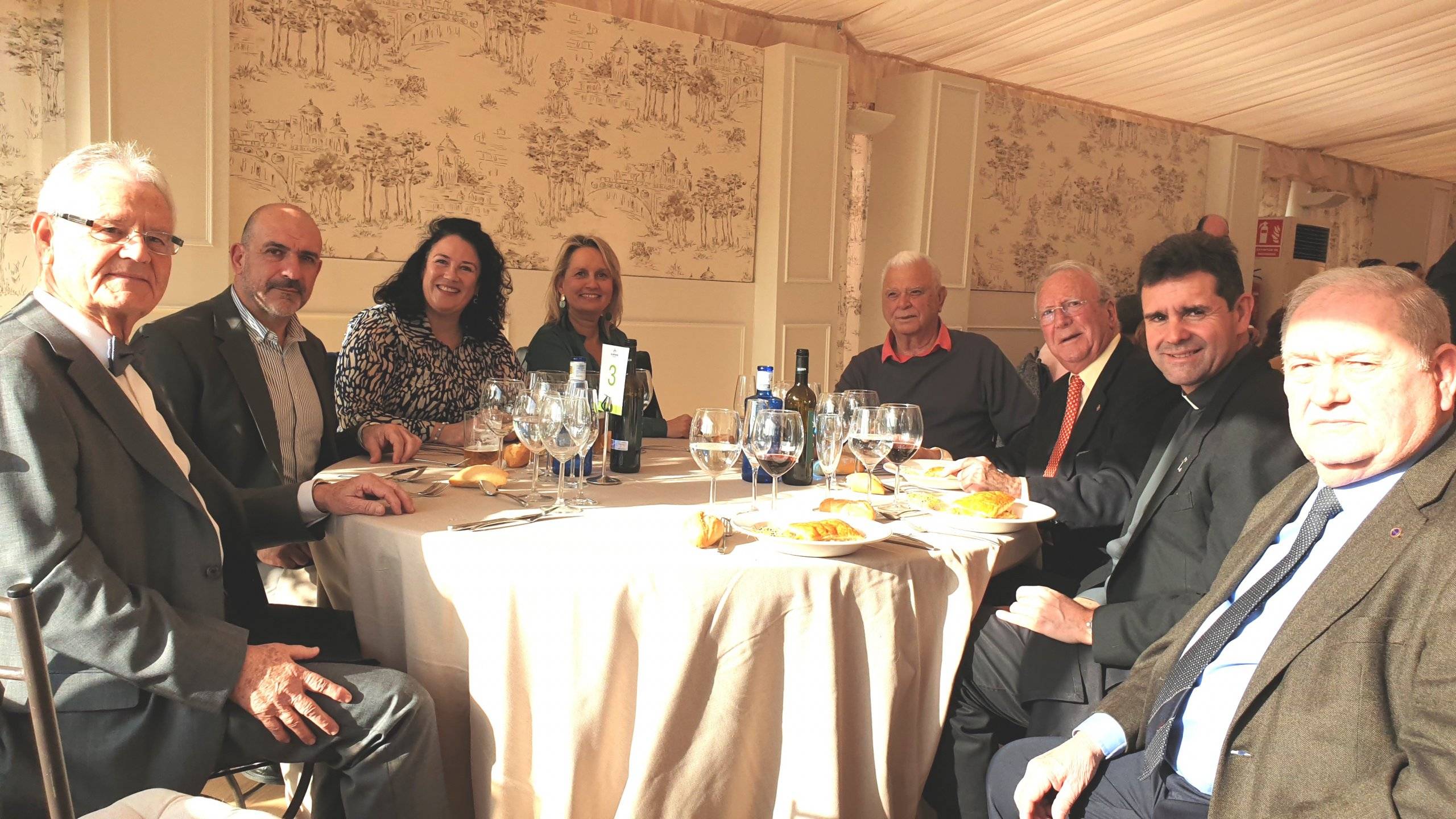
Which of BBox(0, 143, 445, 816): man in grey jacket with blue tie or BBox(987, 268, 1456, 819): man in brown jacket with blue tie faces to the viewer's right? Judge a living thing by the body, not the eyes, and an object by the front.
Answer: BBox(0, 143, 445, 816): man in grey jacket with blue tie

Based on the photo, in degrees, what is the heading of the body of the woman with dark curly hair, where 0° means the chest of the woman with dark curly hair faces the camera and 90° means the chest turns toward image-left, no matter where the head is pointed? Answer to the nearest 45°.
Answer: approximately 315°

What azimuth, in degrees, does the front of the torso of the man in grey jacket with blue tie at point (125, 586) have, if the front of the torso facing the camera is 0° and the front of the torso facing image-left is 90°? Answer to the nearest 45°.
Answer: approximately 270°

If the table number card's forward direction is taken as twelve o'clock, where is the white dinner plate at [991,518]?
The white dinner plate is roughly at 10 o'clock from the table number card.

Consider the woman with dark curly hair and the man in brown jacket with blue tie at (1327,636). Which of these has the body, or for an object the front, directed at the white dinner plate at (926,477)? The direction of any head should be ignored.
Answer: the woman with dark curly hair
